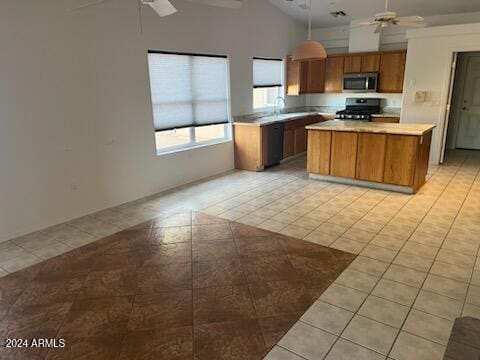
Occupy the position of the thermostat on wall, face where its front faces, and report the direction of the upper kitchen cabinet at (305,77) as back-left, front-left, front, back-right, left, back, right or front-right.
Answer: right

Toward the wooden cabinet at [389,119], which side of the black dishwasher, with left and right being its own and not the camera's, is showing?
left

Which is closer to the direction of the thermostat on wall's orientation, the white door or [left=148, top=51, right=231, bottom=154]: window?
the window

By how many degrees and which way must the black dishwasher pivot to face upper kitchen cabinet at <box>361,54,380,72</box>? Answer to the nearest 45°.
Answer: approximately 90° to its left

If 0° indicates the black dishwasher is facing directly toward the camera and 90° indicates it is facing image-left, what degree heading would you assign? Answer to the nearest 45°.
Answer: approximately 315°

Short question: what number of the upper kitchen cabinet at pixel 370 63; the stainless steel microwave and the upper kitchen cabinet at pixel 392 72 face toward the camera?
3

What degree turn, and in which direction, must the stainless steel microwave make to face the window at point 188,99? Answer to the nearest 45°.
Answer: approximately 45° to its right

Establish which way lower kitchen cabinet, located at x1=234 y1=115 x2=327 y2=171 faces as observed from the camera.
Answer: facing the viewer and to the right of the viewer

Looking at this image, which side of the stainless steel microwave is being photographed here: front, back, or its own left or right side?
front

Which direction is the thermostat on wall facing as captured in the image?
toward the camera

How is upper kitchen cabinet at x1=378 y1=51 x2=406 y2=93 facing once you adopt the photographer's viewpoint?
facing the viewer

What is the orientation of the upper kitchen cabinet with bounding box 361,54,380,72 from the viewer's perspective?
toward the camera

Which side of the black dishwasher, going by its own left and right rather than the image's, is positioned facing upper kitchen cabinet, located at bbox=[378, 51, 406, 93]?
left

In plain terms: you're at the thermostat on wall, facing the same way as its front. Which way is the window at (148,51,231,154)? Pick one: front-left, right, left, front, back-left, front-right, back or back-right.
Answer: front-right

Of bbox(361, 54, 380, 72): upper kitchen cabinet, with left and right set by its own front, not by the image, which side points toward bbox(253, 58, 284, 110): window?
right

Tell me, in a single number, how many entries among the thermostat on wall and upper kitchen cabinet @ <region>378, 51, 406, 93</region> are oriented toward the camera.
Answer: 2
